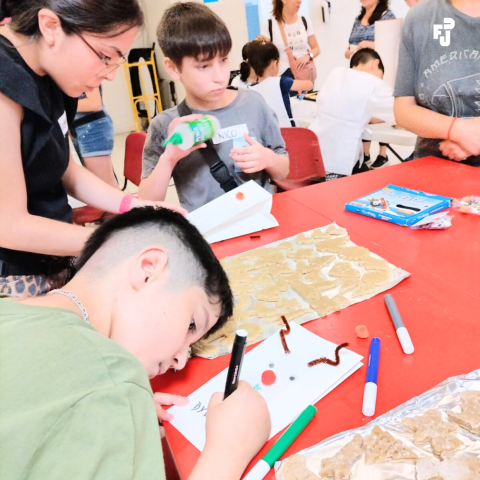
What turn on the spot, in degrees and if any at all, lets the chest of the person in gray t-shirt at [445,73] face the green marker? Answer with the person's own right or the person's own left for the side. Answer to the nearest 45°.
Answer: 0° — they already face it

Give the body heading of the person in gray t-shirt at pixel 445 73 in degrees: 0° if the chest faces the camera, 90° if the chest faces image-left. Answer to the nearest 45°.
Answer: approximately 0°

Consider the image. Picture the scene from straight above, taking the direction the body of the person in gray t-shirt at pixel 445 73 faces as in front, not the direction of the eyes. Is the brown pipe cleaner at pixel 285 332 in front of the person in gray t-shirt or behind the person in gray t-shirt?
in front

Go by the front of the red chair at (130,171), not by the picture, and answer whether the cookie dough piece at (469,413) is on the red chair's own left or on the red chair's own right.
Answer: on the red chair's own left

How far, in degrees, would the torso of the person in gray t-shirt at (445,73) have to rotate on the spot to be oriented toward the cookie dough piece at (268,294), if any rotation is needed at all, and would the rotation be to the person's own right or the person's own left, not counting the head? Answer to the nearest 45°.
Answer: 0° — they already face it

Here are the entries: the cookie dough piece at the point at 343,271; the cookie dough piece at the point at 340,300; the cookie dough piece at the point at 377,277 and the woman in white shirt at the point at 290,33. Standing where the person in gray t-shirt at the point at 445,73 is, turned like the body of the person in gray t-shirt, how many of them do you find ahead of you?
3

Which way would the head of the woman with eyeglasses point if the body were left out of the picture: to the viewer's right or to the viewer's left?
to the viewer's right

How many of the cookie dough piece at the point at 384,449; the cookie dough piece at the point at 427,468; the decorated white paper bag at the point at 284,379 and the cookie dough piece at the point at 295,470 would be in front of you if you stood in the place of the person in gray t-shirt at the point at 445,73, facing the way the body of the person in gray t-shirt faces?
4

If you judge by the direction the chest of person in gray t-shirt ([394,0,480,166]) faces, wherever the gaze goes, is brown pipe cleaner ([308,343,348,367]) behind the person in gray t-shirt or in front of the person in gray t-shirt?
in front
